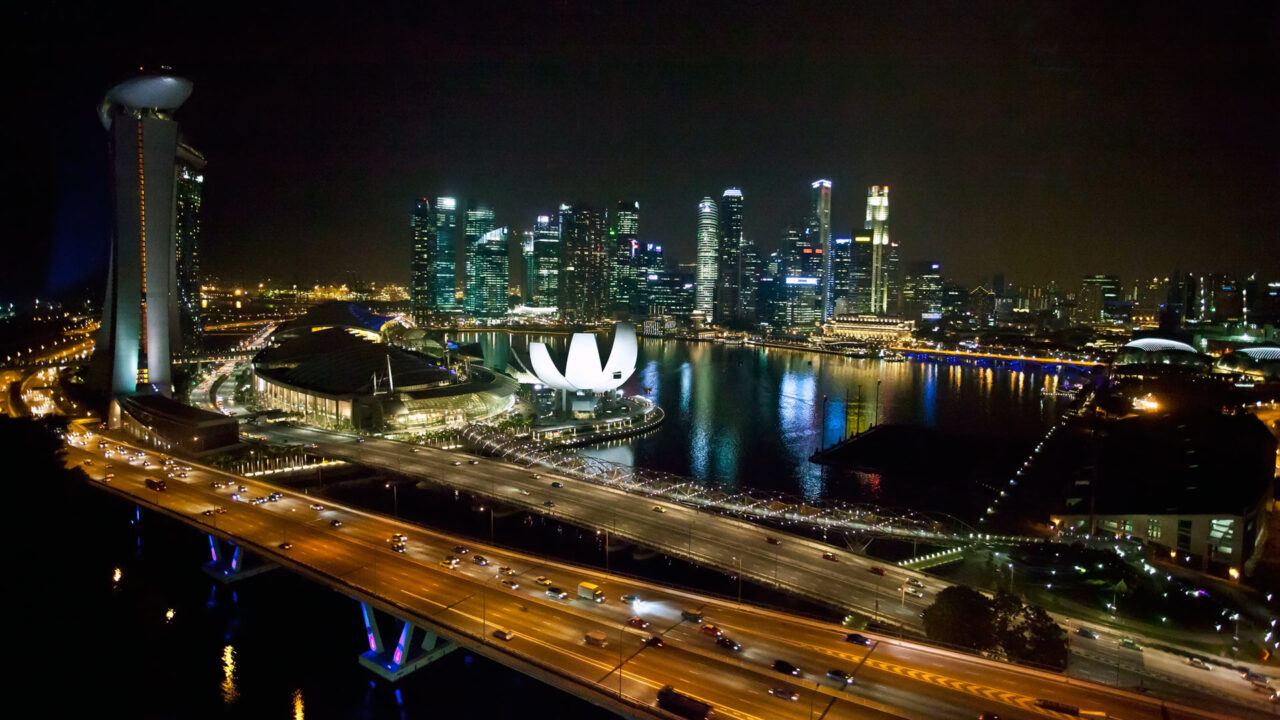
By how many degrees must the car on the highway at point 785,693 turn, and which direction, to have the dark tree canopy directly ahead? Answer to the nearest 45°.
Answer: approximately 90° to its right

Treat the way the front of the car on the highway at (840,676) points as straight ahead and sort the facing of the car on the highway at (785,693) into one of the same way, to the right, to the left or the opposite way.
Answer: the opposite way

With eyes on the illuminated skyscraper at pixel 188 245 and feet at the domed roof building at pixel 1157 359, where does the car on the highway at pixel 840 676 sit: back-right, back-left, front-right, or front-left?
front-left

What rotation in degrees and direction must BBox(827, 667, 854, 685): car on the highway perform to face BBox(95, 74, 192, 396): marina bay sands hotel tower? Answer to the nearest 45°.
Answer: approximately 180°

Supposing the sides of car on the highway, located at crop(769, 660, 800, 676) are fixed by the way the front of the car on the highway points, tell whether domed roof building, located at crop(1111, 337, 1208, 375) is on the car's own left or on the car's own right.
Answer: on the car's own left

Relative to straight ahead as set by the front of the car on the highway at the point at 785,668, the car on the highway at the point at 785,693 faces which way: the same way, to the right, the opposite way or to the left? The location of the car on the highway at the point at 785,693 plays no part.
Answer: the opposite way

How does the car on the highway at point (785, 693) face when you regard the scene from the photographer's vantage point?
facing away from the viewer and to the left of the viewer

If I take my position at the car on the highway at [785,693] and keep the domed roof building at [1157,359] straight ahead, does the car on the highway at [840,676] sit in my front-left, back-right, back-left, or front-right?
front-right

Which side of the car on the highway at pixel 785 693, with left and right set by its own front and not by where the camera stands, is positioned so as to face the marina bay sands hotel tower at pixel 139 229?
front

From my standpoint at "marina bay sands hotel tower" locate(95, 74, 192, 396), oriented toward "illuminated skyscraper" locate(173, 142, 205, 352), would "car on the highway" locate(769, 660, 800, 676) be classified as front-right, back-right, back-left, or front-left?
back-right

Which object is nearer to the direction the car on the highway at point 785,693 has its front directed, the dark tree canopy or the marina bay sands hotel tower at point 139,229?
the marina bay sands hotel tower
